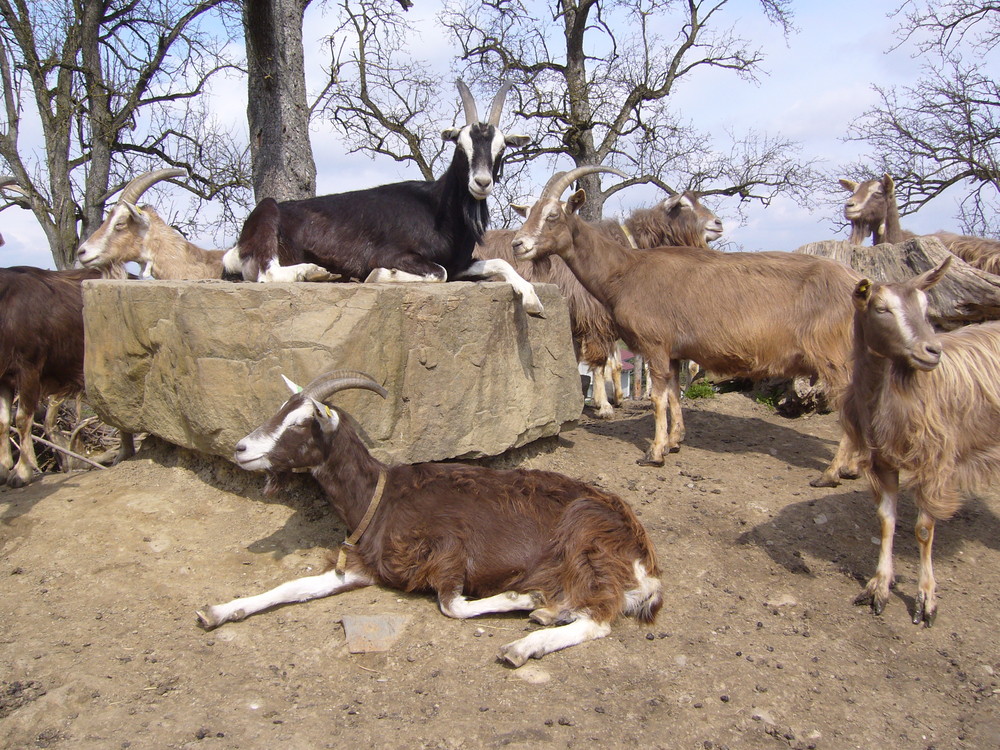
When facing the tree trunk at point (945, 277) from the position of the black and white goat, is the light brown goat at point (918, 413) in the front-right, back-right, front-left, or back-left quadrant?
front-right

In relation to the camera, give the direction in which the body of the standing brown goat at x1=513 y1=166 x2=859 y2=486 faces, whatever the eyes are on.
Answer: to the viewer's left

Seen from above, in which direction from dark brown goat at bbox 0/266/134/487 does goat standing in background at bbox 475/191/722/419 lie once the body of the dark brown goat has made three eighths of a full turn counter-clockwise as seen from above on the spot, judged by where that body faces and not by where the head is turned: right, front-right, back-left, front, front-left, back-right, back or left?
front-left

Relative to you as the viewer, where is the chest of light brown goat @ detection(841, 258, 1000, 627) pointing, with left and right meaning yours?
facing the viewer and to the left of the viewer

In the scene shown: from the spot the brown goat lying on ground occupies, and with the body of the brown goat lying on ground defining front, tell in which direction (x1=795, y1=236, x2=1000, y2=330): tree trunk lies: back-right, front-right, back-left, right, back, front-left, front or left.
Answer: back-right

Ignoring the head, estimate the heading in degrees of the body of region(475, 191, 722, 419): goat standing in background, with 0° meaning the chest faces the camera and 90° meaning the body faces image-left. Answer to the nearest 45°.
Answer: approximately 270°

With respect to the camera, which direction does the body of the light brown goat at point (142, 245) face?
to the viewer's left

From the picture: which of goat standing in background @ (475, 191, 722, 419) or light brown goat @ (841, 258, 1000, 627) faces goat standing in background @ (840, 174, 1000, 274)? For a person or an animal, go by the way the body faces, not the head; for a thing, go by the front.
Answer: goat standing in background @ (475, 191, 722, 419)

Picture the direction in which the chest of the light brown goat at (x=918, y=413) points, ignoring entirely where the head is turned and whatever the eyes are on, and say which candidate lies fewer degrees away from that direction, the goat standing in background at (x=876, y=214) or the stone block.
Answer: the stone block

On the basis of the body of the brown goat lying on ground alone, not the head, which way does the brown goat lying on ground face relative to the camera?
to the viewer's left

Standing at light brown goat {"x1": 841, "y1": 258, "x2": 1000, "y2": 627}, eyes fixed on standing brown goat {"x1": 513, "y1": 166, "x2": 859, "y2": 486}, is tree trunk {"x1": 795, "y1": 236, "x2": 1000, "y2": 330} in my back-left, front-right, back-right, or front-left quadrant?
front-right

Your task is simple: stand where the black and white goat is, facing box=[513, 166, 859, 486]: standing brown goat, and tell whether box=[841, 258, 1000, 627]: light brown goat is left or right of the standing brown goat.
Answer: right

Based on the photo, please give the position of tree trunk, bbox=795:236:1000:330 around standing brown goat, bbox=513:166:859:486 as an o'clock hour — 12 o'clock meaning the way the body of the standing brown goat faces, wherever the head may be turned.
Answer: The tree trunk is roughly at 5 o'clock from the standing brown goat.

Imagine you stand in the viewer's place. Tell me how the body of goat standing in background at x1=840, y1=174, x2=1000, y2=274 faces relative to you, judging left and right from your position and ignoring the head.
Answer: facing to the left of the viewer

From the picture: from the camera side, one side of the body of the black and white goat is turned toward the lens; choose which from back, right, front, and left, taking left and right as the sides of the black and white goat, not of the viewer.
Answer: right

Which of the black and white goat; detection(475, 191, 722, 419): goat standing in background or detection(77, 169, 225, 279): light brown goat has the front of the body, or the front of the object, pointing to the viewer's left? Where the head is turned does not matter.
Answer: the light brown goat
